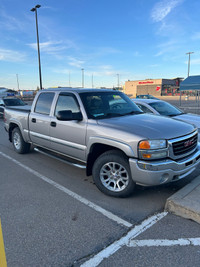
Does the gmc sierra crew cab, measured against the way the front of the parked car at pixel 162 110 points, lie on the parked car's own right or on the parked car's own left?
on the parked car's own right

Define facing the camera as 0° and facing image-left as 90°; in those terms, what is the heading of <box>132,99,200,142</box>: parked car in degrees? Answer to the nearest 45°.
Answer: approximately 315°

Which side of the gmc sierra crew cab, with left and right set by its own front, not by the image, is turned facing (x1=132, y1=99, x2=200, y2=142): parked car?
left

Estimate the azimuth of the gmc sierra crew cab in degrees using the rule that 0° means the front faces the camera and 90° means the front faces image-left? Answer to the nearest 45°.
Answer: approximately 315°
